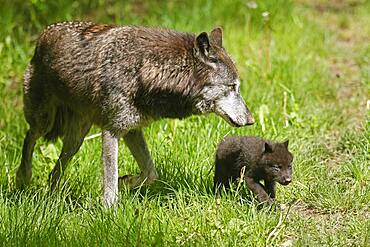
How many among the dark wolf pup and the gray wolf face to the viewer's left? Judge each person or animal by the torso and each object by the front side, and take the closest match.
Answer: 0

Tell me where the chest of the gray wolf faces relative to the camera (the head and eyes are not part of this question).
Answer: to the viewer's right

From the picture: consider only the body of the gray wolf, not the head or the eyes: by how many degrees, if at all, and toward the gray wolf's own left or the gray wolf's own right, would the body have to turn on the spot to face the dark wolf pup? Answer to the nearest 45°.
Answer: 0° — it already faces it

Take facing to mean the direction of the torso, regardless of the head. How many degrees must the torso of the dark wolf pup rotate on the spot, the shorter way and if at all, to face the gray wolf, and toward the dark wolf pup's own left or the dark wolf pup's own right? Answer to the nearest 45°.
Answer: approximately 135° to the dark wolf pup's own right

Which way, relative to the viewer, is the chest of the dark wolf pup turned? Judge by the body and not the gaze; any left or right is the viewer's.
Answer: facing the viewer and to the right of the viewer
